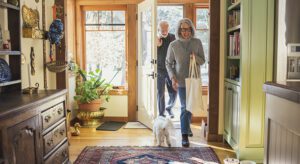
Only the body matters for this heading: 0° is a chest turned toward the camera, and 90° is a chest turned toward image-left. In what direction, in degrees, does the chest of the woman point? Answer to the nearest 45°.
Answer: approximately 0°

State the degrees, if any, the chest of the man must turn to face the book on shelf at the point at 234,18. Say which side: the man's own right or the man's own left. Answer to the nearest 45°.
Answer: approximately 45° to the man's own left

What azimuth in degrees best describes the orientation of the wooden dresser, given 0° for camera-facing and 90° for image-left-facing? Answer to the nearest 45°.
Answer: approximately 315°
